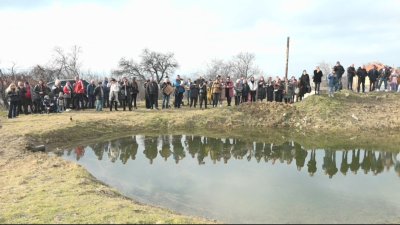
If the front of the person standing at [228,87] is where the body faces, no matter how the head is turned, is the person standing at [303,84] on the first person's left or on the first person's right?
on the first person's left

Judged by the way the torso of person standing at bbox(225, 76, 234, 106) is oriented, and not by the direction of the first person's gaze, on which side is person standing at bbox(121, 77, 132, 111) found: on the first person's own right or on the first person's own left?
on the first person's own right

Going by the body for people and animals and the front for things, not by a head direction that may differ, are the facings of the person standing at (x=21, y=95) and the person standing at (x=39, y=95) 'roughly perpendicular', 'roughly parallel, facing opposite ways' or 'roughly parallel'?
roughly parallel

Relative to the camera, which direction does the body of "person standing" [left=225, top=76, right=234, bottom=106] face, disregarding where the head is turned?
toward the camera

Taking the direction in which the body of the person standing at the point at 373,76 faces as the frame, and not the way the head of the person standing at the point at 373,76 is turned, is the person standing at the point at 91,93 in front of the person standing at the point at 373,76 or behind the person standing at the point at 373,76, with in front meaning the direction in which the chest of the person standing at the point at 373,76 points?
in front

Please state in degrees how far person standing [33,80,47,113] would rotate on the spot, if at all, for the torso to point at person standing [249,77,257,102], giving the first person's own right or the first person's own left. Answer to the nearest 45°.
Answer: approximately 45° to the first person's own left

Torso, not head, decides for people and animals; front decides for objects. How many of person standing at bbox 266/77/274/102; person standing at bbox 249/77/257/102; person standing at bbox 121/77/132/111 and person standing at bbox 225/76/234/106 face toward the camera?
4

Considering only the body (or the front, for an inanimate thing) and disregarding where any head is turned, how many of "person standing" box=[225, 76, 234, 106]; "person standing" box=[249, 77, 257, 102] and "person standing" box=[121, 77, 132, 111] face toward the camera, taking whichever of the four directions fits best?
3

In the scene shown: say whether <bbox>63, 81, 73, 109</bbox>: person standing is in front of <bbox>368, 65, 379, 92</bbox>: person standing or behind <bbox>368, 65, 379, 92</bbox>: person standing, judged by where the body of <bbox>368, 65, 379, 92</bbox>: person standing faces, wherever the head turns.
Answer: in front

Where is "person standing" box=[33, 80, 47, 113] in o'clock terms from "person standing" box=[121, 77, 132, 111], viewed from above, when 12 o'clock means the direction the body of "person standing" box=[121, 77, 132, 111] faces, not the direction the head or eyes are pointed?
"person standing" box=[33, 80, 47, 113] is roughly at 3 o'clock from "person standing" box=[121, 77, 132, 111].

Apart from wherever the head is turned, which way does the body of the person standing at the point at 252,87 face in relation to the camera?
toward the camera
